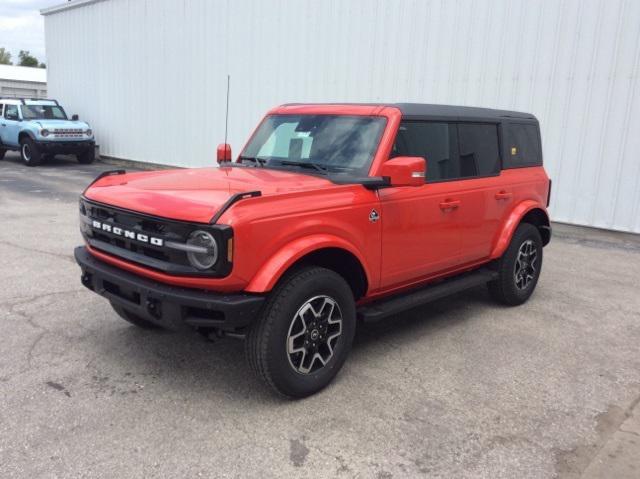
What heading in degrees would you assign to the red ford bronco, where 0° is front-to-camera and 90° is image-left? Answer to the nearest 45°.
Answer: approximately 45°

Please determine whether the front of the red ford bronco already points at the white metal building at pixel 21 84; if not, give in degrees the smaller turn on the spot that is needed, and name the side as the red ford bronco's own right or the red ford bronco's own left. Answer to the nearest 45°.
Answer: approximately 90° to the red ford bronco's own right
